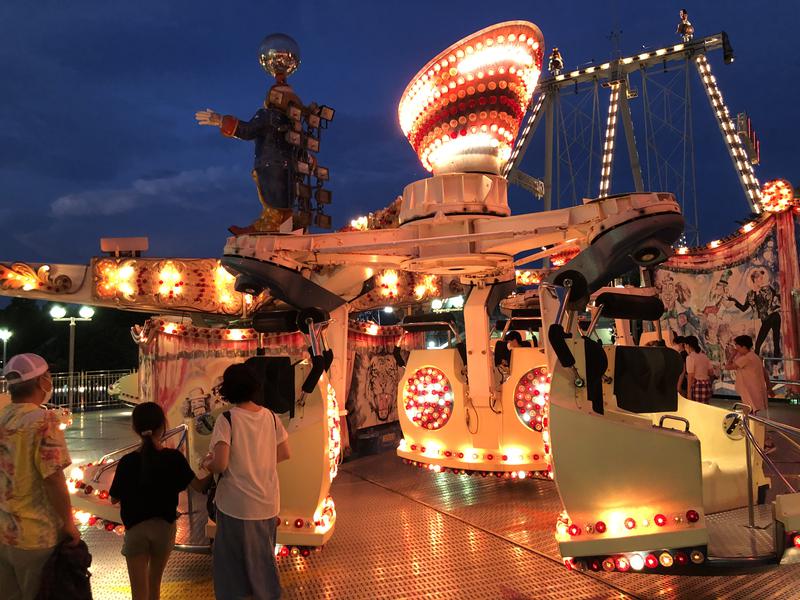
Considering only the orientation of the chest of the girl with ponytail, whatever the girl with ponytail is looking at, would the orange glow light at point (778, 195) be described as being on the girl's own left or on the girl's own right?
on the girl's own right

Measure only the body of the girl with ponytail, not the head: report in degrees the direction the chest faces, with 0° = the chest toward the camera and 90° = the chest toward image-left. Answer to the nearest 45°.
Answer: approximately 180°

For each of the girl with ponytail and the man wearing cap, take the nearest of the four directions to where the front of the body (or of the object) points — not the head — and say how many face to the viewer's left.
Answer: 0

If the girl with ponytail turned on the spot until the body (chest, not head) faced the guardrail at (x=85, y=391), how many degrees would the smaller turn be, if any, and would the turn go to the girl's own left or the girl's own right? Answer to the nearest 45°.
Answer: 0° — they already face it

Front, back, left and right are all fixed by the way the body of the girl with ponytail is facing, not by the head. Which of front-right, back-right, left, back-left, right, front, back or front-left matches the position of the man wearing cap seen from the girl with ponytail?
back-left

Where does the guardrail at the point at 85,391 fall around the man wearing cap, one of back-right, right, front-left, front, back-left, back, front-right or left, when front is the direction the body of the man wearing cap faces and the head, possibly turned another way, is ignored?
front-left

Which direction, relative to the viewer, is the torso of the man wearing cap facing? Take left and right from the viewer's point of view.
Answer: facing away from the viewer and to the right of the viewer

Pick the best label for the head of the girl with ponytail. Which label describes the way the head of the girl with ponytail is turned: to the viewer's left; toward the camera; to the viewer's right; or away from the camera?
away from the camera
